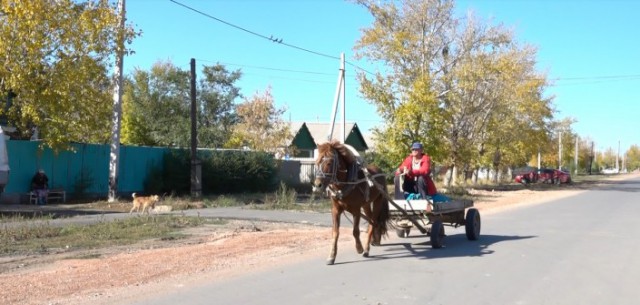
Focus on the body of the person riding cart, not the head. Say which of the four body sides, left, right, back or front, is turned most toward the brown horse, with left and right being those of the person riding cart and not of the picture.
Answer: front

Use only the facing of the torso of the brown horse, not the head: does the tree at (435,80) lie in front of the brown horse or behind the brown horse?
behind

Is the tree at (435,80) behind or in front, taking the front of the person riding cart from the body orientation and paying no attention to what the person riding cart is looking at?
behind

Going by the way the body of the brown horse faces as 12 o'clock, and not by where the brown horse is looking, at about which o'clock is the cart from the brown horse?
The cart is roughly at 6 o'clock from the brown horse.

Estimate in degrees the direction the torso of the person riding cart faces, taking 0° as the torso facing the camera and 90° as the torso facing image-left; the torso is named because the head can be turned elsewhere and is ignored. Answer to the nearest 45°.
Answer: approximately 45°

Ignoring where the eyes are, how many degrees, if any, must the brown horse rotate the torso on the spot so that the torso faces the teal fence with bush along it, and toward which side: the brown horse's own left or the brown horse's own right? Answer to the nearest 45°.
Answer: approximately 90° to the brown horse's own right

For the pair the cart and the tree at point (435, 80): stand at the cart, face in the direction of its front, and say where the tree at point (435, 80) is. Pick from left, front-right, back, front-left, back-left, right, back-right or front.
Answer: back-right

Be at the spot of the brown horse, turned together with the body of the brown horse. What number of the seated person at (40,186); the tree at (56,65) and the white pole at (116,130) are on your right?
3

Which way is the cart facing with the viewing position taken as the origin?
facing the viewer and to the left of the viewer

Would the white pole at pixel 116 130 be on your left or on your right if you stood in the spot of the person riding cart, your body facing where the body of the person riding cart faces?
on your right

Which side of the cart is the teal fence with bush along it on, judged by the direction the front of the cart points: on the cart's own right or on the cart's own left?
on the cart's own right

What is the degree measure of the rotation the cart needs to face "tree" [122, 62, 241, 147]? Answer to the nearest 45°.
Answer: approximately 90° to its right

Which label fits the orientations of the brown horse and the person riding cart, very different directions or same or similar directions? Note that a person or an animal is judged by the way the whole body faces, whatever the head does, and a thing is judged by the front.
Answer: same or similar directions

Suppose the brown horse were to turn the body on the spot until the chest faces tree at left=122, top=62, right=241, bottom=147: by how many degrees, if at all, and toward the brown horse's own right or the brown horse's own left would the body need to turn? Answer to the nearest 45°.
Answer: approximately 135° to the brown horse's own right
